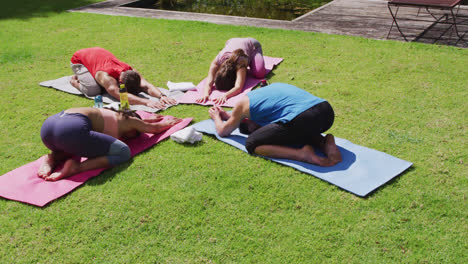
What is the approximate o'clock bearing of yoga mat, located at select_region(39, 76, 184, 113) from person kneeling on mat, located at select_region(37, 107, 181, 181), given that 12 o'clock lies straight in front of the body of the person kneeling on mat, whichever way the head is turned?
The yoga mat is roughly at 11 o'clock from the person kneeling on mat.

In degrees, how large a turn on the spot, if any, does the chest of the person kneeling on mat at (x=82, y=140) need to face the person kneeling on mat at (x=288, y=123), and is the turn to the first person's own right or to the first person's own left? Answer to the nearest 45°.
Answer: approximately 45° to the first person's own right

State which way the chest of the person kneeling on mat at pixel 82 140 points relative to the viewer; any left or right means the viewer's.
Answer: facing away from the viewer and to the right of the viewer

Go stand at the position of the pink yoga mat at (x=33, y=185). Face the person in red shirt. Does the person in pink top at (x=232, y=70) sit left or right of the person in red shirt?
right

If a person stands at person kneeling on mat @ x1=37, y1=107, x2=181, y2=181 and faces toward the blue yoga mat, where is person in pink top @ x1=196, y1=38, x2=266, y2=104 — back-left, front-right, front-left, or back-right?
front-left

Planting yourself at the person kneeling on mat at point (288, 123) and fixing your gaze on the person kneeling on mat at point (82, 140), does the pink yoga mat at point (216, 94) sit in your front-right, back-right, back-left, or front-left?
front-right

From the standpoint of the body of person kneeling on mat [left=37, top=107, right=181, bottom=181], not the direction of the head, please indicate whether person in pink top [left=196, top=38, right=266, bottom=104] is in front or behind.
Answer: in front

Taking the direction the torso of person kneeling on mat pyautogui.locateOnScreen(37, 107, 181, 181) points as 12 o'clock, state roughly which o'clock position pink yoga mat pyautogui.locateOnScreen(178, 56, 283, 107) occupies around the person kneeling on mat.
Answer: The pink yoga mat is roughly at 12 o'clock from the person kneeling on mat.

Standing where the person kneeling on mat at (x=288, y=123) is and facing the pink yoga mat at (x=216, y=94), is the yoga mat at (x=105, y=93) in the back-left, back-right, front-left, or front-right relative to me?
front-left

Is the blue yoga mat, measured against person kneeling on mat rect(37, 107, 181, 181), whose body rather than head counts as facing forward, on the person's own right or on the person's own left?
on the person's own right
